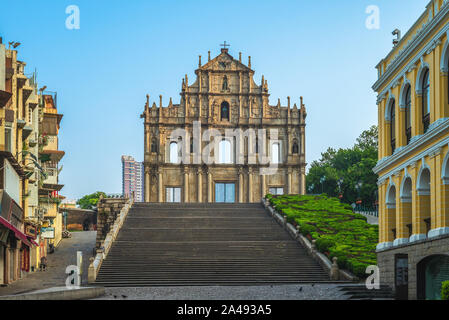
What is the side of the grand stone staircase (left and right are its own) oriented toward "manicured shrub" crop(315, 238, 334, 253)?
left

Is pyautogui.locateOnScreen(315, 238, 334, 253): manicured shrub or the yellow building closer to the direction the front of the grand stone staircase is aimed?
the yellow building

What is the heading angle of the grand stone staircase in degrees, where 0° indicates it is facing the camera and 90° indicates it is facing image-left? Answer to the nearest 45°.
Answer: approximately 0°
